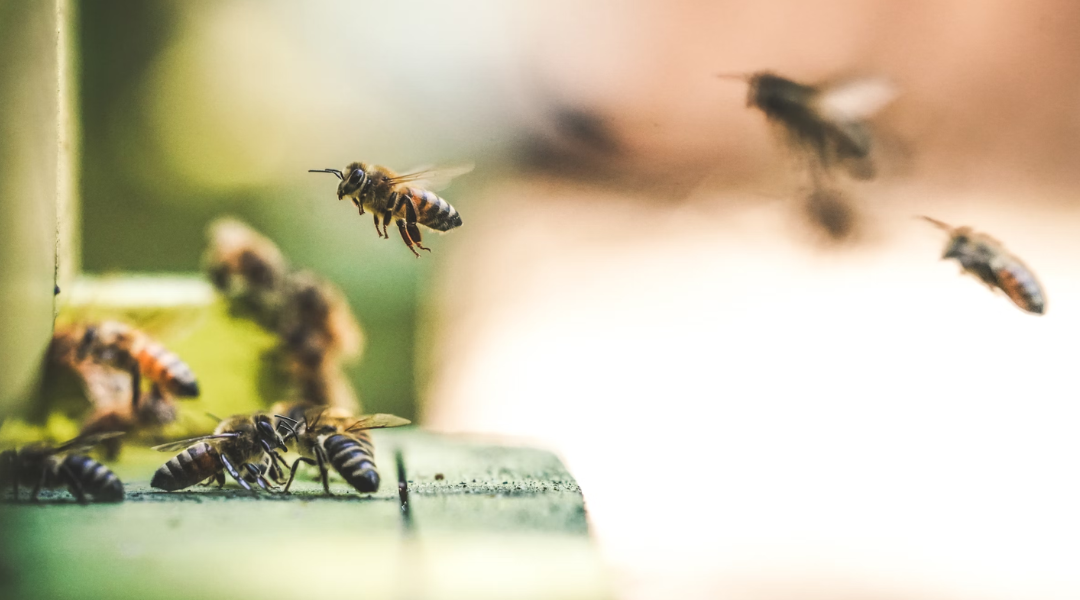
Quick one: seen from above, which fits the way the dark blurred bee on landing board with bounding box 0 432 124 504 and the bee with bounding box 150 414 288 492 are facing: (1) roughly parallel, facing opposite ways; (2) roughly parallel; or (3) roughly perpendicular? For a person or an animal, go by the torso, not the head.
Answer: roughly parallel, facing opposite ways

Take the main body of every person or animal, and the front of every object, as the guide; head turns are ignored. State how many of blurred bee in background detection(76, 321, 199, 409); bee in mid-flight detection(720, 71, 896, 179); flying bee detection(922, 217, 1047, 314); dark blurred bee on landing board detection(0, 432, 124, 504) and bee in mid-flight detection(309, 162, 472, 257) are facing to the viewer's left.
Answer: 5

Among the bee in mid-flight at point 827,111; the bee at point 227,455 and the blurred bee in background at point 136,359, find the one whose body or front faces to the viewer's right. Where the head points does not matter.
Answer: the bee

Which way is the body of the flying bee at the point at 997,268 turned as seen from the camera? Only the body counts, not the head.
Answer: to the viewer's left

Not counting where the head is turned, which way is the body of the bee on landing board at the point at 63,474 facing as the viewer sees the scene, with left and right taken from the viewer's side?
facing to the left of the viewer

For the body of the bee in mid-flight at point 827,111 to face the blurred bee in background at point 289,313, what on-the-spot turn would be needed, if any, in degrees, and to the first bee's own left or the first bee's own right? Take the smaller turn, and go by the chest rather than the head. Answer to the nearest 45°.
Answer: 0° — it already faces it

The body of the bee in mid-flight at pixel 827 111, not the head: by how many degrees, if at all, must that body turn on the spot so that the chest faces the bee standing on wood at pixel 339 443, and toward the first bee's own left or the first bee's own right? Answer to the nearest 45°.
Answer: approximately 45° to the first bee's own left

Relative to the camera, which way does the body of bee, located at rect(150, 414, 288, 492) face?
to the viewer's right

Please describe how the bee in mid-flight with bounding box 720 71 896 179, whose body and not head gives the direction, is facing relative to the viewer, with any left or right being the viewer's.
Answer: facing to the left of the viewer

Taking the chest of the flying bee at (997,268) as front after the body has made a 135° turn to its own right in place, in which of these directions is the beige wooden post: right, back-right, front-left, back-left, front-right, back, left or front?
back

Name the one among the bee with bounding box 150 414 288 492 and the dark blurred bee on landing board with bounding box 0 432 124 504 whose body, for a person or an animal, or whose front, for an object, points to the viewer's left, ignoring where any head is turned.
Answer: the dark blurred bee on landing board
